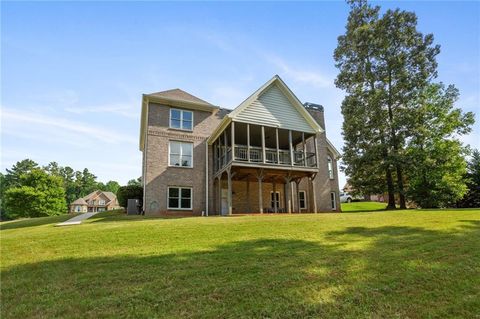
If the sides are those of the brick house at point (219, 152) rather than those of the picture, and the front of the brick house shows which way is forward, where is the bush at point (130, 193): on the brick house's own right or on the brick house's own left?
on the brick house's own left

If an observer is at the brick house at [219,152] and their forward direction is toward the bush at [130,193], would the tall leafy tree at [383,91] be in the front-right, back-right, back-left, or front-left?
back-right

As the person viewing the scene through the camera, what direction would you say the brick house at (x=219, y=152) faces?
facing away from the viewer

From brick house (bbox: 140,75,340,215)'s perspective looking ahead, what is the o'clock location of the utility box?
The utility box is roughly at 9 o'clock from the brick house.

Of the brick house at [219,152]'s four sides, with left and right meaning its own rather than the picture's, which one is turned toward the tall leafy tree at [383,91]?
right
